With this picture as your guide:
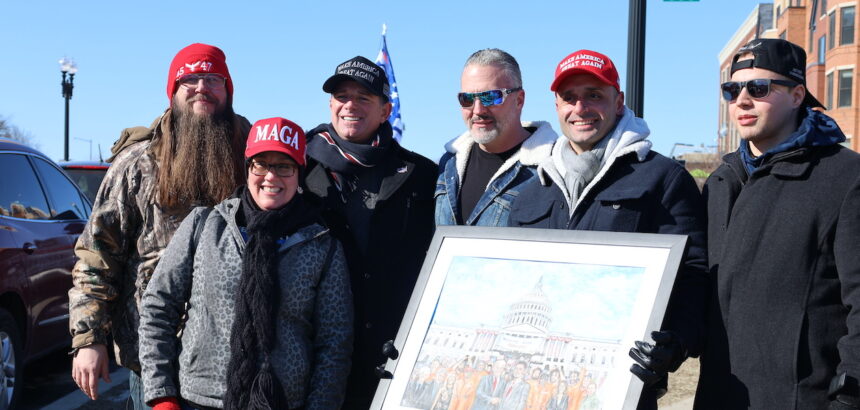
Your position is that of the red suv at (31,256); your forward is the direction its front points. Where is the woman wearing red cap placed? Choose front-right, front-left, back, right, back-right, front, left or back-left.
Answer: back-right

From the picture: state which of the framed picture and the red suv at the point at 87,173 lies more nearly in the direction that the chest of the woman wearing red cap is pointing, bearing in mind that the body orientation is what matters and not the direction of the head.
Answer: the framed picture

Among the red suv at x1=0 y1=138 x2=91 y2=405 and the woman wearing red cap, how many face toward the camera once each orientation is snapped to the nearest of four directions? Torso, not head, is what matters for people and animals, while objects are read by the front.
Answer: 1

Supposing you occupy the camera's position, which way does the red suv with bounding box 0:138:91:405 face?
facing away from the viewer and to the right of the viewer

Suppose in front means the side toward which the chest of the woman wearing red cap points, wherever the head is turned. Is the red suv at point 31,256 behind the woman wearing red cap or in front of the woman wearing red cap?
behind

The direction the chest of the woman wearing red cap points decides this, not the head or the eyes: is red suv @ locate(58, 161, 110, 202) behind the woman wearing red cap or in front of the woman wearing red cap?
behind

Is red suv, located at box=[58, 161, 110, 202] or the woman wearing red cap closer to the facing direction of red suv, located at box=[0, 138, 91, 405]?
the red suv

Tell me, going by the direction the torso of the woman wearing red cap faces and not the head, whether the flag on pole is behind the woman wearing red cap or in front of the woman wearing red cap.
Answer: behind

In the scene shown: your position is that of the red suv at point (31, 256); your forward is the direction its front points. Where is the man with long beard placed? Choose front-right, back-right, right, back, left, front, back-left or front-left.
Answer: back-right
